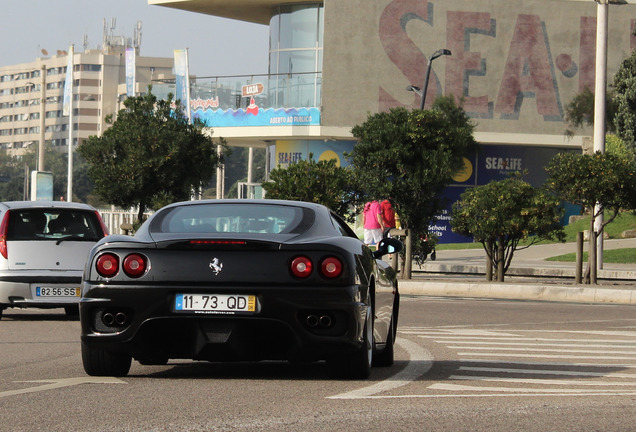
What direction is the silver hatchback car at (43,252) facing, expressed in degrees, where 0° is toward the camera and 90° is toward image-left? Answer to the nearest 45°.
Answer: approximately 180°

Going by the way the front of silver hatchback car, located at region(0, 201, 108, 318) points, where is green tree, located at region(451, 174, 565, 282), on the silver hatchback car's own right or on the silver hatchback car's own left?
on the silver hatchback car's own right

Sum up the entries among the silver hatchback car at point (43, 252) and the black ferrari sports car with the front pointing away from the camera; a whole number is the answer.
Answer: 2

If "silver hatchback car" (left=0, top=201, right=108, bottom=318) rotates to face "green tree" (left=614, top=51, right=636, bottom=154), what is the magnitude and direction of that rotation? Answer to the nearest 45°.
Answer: approximately 45° to its right

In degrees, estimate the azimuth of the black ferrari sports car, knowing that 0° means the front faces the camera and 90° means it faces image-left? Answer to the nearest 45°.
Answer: approximately 180°
